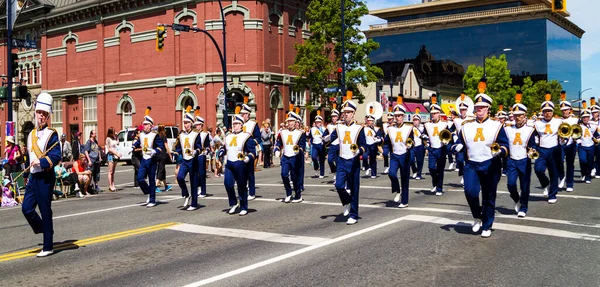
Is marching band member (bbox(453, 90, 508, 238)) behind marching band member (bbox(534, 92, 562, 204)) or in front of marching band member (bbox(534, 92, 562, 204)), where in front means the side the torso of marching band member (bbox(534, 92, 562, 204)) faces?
in front

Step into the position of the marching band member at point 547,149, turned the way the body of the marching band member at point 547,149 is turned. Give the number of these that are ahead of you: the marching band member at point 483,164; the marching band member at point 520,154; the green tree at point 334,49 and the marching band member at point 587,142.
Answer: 2

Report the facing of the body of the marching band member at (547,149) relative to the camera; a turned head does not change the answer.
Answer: toward the camera

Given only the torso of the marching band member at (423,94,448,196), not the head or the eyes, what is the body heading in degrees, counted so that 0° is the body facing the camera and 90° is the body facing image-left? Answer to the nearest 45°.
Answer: approximately 0°

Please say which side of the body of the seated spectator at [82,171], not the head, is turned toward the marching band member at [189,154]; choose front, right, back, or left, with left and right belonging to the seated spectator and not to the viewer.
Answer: front

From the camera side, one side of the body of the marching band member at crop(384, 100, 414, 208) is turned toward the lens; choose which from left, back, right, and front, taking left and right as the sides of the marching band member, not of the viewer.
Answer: front

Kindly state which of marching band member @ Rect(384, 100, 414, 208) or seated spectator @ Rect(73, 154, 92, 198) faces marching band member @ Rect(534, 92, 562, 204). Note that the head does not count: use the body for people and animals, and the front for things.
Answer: the seated spectator

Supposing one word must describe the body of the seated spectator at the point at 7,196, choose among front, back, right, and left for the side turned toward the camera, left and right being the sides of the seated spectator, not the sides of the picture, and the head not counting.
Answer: right

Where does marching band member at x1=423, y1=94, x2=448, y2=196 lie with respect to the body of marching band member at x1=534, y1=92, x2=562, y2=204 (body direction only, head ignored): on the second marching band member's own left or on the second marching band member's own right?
on the second marching band member's own right

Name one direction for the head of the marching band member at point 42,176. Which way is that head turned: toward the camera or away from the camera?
toward the camera

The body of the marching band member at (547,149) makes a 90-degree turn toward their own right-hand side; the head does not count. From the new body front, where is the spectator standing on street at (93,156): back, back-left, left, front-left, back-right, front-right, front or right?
front

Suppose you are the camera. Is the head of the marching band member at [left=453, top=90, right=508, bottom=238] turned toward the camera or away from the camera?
toward the camera

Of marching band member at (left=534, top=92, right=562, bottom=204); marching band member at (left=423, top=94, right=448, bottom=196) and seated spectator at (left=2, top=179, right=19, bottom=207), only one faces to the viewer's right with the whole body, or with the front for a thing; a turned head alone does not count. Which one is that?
the seated spectator

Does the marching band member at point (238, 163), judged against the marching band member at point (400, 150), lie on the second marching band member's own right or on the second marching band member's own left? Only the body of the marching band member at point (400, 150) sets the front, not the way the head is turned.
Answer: on the second marching band member's own right

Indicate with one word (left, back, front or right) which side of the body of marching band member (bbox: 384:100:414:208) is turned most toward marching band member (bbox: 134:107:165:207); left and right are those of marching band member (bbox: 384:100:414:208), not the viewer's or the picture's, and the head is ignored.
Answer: right
